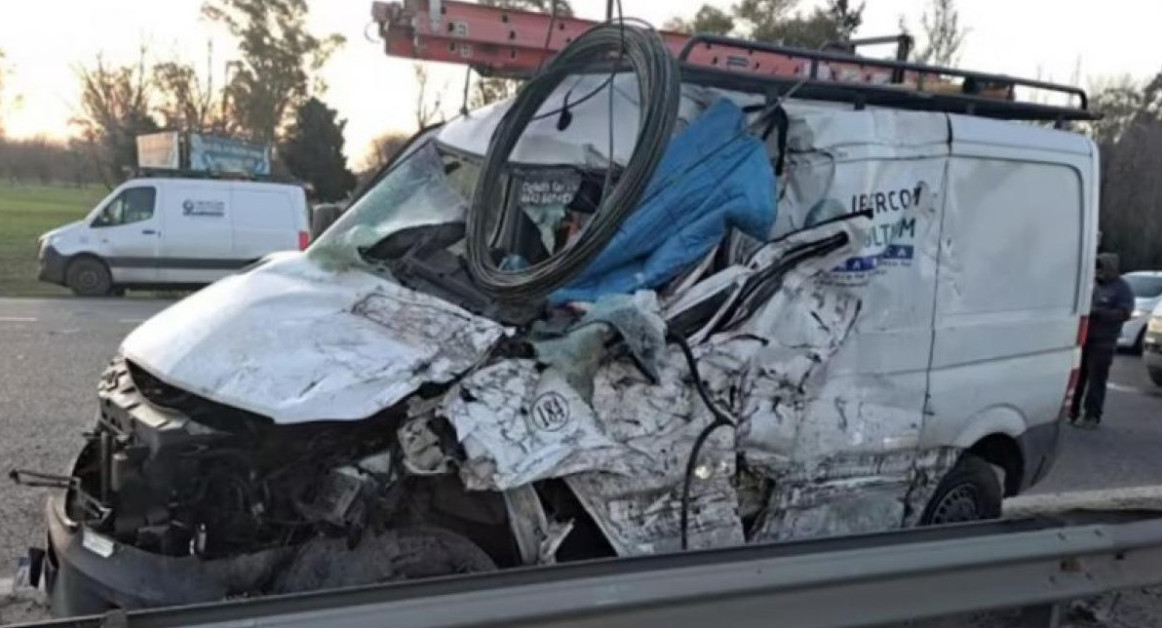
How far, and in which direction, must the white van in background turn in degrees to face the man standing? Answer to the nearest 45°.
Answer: approximately 135° to its left

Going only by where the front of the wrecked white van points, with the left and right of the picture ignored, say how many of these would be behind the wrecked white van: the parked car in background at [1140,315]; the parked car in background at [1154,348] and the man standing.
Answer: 3

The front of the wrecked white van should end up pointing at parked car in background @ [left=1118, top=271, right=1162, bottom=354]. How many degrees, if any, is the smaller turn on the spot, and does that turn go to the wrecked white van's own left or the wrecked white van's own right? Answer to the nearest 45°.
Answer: approximately 180°

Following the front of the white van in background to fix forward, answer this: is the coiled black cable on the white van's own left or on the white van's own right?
on the white van's own left

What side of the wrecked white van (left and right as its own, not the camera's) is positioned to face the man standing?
back

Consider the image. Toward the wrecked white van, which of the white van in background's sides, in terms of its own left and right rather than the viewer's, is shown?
left

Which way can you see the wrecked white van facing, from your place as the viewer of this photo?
facing the viewer and to the left of the viewer

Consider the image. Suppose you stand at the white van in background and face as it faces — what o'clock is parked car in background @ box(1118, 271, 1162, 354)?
The parked car in background is roughly at 7 o'clock from the white van in background.

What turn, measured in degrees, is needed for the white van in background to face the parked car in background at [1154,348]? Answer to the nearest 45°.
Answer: approximately 135° to its left

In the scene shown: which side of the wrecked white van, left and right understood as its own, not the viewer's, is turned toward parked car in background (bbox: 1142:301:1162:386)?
back

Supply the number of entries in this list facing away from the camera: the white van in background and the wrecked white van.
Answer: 0

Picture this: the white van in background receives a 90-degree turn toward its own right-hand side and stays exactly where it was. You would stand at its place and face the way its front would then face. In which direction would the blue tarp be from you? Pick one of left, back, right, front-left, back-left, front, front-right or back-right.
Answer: back

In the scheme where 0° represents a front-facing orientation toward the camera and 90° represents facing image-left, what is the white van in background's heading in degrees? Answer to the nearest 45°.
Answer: approximately 90°

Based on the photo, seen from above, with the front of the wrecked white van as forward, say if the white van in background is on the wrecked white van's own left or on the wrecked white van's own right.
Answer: on the wrecked white van's own right
